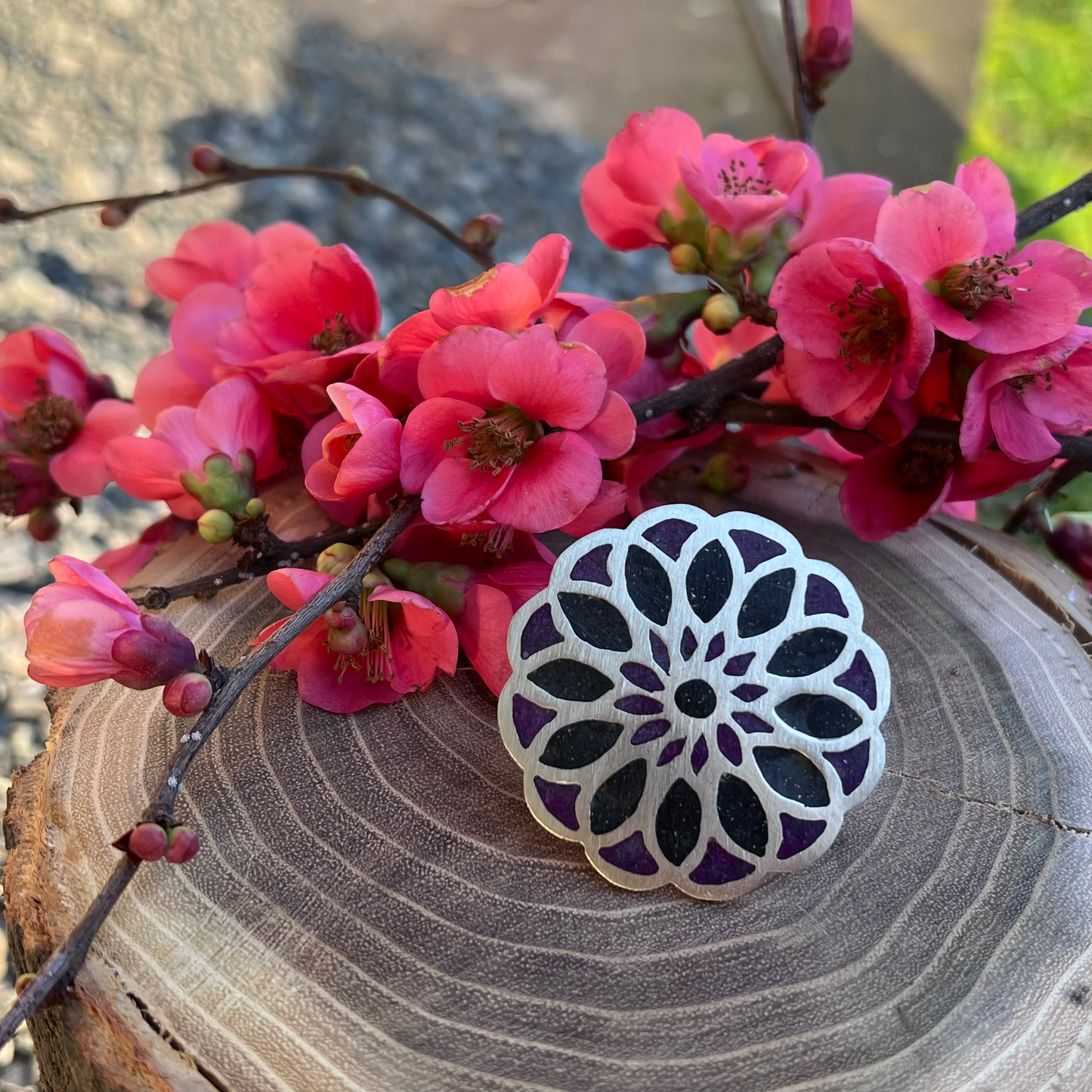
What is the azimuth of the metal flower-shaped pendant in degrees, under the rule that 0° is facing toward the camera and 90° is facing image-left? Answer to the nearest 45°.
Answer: approximately 0°

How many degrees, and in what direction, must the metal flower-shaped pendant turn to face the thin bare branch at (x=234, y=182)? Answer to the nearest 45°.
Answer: approximately 90° to its right
